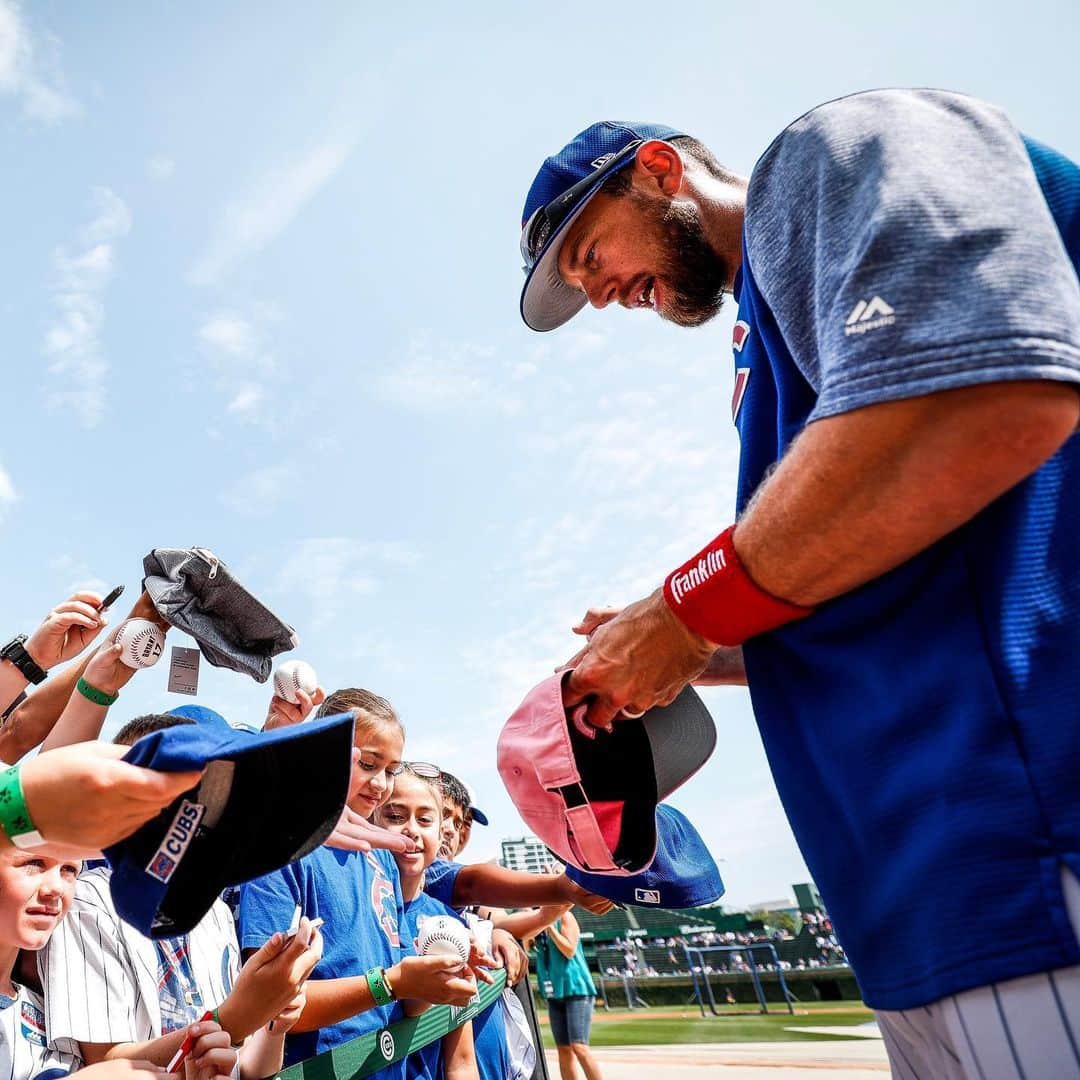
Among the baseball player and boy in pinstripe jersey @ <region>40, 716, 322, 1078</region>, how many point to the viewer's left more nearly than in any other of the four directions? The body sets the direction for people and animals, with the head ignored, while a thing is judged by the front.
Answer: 1

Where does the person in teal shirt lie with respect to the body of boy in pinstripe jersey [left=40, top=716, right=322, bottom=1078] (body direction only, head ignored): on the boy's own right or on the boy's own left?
on the boy's own left

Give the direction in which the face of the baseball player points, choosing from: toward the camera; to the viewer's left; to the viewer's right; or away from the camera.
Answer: to the viewer's left

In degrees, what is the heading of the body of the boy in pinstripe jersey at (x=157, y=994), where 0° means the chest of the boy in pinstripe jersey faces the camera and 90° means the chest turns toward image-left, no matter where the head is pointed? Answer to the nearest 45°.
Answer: approximately 315°

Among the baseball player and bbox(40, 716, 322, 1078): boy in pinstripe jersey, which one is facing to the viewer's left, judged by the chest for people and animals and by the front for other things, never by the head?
the baseball player

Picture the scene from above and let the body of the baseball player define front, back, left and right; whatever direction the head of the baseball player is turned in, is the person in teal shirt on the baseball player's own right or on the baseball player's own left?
on the baseball player's own right

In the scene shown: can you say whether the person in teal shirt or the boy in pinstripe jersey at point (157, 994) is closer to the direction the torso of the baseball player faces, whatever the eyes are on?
the boy in pinstripe jersey

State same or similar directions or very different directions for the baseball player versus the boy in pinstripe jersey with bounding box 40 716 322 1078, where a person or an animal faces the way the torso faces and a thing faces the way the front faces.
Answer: very different directions

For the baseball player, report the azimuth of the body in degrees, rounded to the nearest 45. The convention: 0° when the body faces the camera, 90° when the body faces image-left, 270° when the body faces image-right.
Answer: approximately 90°
